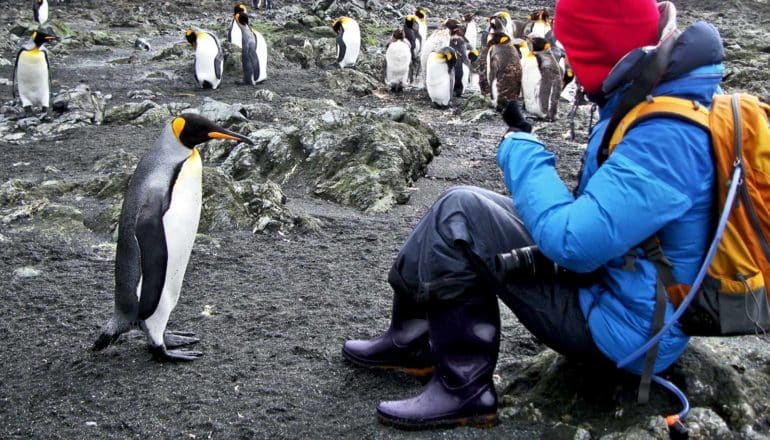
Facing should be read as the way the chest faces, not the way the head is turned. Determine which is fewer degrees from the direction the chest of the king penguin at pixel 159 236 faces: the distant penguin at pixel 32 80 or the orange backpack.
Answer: the orange backpack

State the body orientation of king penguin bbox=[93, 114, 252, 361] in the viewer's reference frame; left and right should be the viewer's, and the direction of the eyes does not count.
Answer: facing to the right of the viewer

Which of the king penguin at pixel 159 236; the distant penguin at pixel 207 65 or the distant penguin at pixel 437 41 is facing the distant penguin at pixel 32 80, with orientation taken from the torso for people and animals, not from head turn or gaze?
the distant penguin at pixel 207 65

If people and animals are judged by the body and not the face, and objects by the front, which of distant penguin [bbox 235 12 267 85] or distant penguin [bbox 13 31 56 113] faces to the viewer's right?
distant penguin [bbox 235 12 267 85]

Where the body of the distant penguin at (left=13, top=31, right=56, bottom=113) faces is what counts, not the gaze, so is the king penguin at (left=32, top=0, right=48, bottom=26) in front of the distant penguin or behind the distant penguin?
behind

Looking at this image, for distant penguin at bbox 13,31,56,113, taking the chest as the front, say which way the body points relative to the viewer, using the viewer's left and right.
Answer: facing the viewer

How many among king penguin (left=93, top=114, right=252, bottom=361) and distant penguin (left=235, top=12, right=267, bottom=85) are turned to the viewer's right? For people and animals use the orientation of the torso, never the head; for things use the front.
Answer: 2

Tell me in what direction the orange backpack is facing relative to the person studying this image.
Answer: facing to the right of the viewer

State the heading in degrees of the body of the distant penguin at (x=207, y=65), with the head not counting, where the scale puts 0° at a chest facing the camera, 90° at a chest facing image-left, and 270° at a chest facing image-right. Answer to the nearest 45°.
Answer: approximately 45°

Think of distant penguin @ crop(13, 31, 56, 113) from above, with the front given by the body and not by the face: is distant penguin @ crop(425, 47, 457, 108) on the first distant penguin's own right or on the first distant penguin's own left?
on the first distant penguin's own left

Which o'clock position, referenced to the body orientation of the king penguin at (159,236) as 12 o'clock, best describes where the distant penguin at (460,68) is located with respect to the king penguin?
The distant penguin is roughly at 10 o'clock from the king penguin.

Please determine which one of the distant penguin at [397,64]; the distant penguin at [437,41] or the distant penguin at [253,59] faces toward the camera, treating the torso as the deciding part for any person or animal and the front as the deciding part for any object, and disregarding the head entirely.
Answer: the distant penguin at [397,64]

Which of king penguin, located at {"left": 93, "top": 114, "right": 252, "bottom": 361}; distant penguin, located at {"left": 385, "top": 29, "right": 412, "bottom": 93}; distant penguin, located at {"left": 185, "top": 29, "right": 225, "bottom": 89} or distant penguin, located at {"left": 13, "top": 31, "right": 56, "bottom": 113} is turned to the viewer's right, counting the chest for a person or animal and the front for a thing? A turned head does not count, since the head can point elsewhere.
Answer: the king penguin

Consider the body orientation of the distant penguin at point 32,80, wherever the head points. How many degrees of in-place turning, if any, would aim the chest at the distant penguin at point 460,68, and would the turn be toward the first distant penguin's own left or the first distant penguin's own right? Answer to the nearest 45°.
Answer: approximately 90° to the first distant penguin's own left
